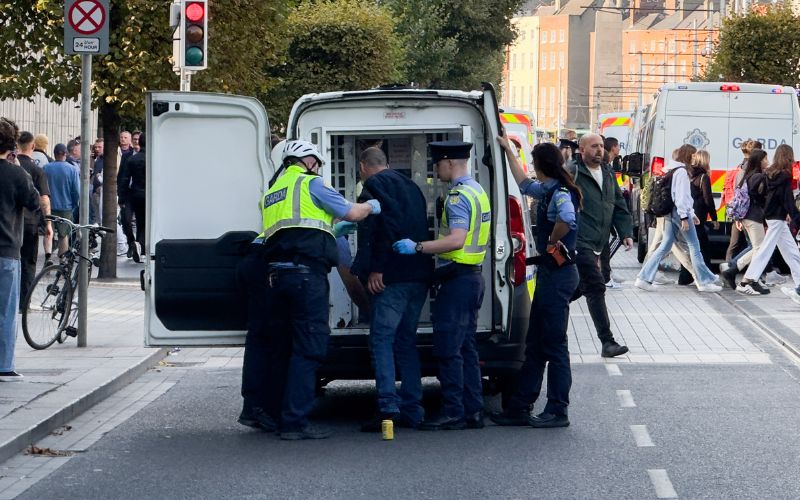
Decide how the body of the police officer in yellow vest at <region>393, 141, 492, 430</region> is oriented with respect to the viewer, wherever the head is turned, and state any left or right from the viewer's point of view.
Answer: facing to the left of the viewer

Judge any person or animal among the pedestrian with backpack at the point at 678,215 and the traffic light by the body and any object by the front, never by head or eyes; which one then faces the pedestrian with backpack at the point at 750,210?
the pedestrian with backpack at the point at 678,215

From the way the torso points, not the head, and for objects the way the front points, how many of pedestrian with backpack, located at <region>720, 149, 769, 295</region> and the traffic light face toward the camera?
1

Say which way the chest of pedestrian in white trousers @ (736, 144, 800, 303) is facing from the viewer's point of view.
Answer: to the viewer's right

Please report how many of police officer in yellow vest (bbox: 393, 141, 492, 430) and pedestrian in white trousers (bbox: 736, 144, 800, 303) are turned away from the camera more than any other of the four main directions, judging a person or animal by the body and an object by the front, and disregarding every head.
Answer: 0

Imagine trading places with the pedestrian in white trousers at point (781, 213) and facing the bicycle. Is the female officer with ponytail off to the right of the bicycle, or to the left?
left

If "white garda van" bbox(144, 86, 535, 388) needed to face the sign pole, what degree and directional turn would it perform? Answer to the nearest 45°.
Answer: approximately 45° to its left

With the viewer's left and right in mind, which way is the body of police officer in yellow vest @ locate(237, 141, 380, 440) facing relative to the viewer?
facing away from the viewer and to the right of the viewer

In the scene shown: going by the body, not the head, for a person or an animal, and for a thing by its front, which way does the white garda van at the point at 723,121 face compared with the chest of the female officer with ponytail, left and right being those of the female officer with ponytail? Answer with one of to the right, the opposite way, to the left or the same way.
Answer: to the right

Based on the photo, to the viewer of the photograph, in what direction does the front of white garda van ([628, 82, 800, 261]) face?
facing away from the viewer

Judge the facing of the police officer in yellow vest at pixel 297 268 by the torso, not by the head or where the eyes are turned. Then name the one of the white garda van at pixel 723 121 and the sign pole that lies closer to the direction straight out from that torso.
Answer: the white garda van

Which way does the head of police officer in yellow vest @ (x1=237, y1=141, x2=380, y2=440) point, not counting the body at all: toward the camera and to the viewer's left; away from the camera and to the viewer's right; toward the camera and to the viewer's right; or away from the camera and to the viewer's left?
away from the camera and to the viewer's right

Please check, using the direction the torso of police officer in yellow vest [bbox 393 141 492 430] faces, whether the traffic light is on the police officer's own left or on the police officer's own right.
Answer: on the police officer's own right
